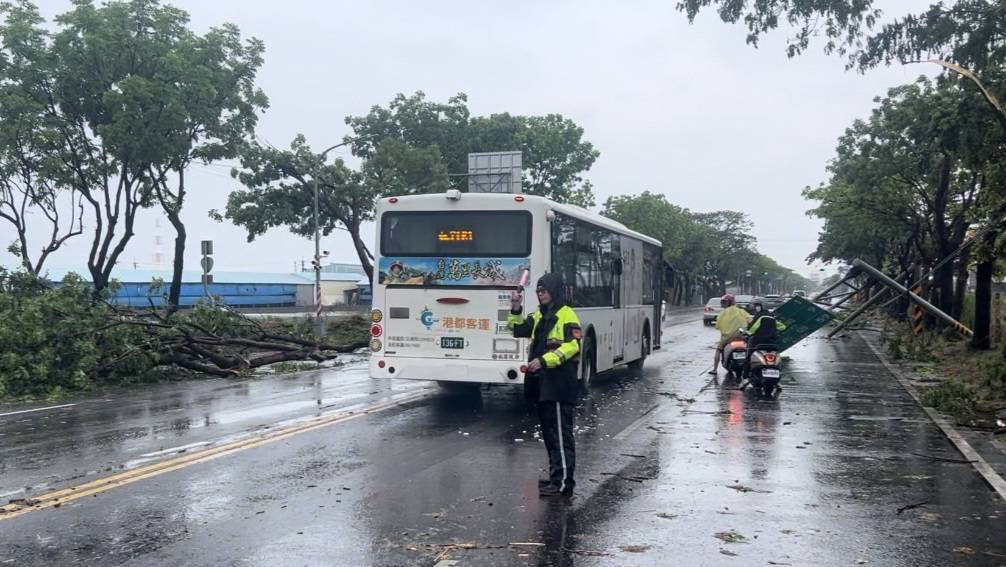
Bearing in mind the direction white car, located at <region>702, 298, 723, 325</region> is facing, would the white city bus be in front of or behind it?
behind

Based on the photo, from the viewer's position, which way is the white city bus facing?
facing away from the viewer and to the right of the viewer

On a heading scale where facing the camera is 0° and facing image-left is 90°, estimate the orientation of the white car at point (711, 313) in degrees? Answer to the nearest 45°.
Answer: approximately 180°

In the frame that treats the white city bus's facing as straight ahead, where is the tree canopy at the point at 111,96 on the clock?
The tree canopy is roughly at 9 o'clock from the white city bus.

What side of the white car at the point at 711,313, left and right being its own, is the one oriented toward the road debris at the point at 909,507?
back

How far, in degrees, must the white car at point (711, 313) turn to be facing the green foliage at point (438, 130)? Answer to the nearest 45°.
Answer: approximately 90° to its left

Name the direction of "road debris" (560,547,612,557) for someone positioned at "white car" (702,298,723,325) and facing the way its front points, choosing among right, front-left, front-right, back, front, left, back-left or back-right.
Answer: back

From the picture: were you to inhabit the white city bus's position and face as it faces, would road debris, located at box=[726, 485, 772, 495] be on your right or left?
on your right

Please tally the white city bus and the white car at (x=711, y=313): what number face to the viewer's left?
0

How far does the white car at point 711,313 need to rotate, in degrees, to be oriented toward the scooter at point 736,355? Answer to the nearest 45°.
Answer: approximately 180°

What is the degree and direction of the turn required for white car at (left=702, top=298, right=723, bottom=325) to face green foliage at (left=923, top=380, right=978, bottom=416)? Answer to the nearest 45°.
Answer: approximately 180°

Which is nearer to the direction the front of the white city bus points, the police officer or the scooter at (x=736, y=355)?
the scooter

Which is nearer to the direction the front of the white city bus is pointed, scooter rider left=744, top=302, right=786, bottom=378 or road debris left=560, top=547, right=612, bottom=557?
the scooter rider
